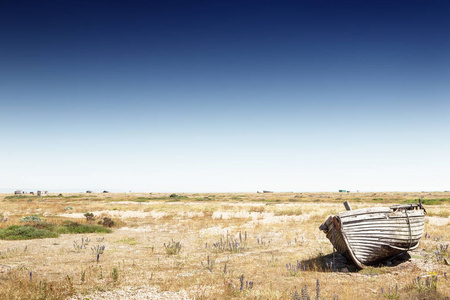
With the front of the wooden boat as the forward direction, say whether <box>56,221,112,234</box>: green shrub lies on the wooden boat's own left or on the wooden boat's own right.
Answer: on the wooden boat's own right

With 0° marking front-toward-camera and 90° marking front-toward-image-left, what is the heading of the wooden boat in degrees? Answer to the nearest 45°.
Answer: approximately 45°

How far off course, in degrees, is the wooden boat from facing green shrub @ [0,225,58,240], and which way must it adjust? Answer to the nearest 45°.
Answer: approximately 45° to its right
